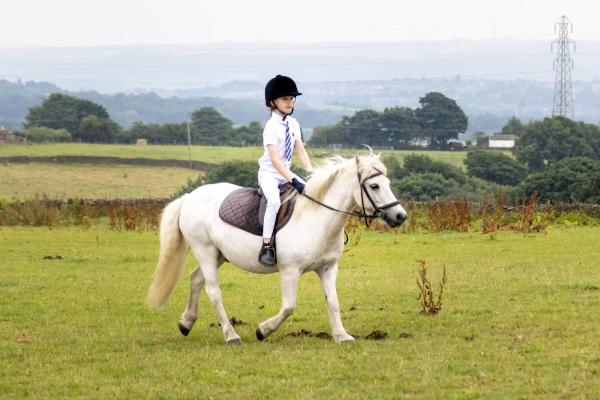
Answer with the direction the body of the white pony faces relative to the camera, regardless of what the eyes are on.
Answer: to the viewer's right
